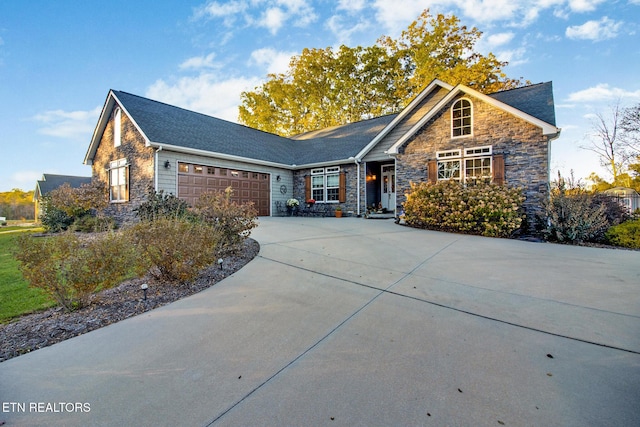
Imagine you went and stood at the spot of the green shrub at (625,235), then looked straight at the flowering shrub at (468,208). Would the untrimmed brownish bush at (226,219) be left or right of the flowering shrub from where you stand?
left

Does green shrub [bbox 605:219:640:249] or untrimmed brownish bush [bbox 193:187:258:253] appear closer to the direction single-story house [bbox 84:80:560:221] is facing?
the untrimmed brownish bush

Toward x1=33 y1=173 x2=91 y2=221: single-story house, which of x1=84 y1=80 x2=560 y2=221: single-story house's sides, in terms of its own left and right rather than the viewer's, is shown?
right

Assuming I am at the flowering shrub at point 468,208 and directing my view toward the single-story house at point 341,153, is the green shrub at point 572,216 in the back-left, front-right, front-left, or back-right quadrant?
back-right

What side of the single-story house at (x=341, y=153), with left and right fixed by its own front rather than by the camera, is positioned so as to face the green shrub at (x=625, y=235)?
left

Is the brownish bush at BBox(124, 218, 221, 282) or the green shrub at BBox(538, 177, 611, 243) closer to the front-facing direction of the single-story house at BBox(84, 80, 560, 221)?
the brownish bush

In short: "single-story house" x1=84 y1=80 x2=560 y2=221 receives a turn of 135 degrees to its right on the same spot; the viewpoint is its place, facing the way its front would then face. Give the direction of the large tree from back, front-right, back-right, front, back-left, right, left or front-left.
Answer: front

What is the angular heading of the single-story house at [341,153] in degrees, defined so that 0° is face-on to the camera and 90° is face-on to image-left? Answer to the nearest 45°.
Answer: approximately 45°

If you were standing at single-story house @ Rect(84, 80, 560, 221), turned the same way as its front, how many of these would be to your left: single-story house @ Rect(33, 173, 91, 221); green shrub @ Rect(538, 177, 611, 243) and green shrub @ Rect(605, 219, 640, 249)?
2
